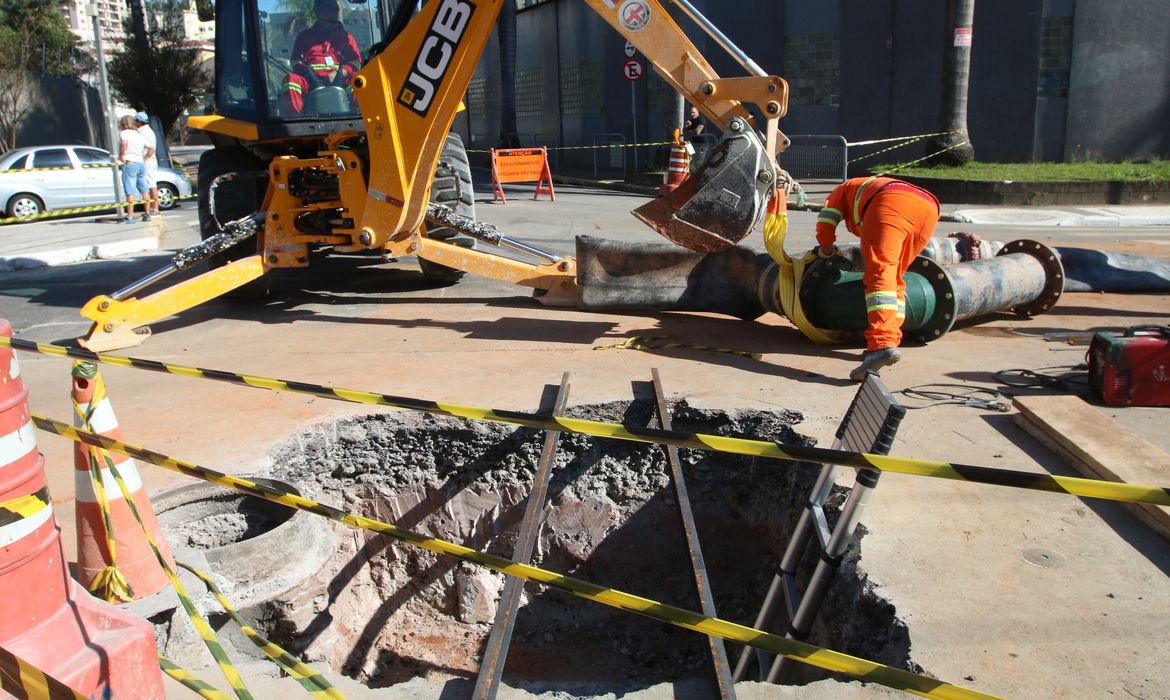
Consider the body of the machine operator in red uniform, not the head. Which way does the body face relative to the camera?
toward the camera

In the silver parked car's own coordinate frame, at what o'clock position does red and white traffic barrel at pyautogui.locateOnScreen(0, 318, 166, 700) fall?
The red and white traffic barrel is roughly at 3 o'clock from the silver parked car.

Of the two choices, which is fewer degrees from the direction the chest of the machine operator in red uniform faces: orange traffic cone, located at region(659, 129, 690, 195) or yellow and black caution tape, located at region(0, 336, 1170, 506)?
the yellow and black caution tape

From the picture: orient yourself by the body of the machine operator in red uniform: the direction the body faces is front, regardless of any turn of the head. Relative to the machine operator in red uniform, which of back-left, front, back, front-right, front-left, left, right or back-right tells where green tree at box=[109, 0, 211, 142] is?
back

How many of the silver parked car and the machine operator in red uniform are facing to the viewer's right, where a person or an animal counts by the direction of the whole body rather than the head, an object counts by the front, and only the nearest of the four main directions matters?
1

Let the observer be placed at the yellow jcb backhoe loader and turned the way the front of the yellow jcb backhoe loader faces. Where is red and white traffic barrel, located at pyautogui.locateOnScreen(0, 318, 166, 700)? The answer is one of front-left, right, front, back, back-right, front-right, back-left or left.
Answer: back-left

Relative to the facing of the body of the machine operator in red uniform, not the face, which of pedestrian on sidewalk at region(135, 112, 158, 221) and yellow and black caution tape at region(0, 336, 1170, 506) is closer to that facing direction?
the yellow and black caution tape

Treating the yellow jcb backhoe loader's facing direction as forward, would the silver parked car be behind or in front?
in front

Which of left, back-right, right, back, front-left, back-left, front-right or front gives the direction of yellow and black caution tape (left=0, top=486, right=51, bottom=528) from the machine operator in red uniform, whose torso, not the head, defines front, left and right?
front

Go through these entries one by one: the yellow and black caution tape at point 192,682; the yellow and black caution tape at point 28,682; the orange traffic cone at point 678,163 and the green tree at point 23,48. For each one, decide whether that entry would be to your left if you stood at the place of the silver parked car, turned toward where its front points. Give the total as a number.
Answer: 1

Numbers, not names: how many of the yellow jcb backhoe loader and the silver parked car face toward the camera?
0

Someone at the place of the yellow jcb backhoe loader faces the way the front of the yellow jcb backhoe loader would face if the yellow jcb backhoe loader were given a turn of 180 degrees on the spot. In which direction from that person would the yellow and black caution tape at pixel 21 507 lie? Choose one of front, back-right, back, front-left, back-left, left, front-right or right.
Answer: front-right

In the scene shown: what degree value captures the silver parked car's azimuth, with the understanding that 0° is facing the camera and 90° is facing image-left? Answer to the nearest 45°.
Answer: approximately 270°

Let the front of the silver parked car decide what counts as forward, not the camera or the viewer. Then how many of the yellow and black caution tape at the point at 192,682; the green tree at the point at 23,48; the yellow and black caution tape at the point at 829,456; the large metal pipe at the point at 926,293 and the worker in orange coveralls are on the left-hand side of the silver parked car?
1

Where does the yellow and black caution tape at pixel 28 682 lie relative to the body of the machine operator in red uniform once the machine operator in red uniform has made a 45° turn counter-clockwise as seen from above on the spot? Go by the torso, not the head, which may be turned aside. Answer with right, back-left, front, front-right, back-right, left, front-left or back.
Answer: front-right

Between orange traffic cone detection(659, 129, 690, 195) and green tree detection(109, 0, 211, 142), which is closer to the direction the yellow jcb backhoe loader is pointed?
the green tree

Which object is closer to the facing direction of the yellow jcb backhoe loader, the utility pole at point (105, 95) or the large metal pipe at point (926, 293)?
the utility pole
